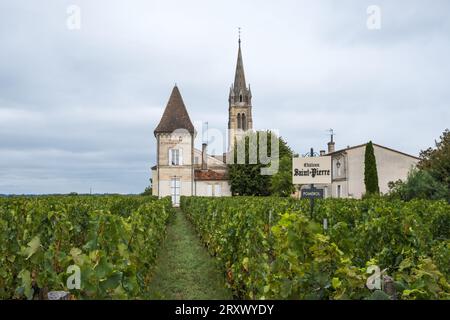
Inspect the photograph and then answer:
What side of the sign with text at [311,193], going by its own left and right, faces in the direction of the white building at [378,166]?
back

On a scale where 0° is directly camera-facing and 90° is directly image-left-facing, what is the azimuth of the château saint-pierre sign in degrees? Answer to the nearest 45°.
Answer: approximately 0°

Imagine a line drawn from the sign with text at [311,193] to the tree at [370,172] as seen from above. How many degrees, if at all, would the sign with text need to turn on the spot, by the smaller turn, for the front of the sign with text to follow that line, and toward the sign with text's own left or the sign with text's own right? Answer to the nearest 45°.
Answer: approximately 180°

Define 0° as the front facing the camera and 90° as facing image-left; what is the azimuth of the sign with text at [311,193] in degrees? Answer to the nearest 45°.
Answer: approximately 0°

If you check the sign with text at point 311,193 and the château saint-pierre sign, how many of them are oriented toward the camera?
2
